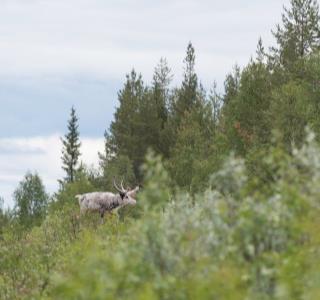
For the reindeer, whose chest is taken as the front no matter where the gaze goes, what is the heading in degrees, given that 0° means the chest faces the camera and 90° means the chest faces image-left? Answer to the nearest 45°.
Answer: approximately 270°
